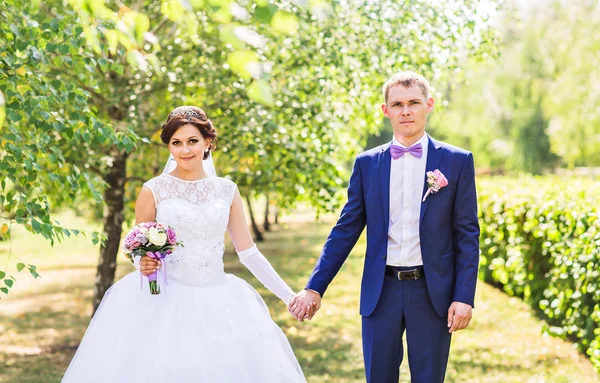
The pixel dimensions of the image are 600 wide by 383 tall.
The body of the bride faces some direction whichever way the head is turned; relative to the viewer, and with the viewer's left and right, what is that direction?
facing the viewer

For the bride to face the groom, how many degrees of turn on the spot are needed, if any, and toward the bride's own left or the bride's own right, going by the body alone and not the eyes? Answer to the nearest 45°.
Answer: approximately 45° to the bride's own left

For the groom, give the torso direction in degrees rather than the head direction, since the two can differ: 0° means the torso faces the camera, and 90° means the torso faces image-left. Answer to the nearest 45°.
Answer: approximately 0°

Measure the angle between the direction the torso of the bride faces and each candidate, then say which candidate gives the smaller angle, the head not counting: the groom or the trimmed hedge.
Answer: the groom

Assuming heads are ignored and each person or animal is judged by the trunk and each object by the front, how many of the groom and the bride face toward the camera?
2

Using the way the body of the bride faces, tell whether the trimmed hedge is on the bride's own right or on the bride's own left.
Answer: on the bride's own left

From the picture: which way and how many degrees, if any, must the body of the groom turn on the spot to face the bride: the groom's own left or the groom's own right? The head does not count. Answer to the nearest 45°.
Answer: approximately 90° to the groom's own right
